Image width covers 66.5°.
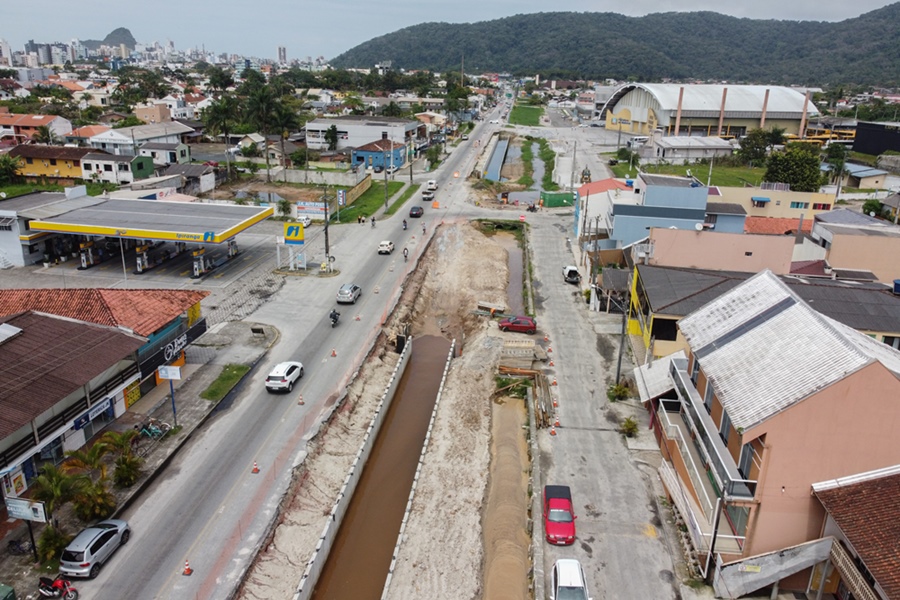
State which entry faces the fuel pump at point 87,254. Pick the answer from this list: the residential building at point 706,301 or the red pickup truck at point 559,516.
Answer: the residential building

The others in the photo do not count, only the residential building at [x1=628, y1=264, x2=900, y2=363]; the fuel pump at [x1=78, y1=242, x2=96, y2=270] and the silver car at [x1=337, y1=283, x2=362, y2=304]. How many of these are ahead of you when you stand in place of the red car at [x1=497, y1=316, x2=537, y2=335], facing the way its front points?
2

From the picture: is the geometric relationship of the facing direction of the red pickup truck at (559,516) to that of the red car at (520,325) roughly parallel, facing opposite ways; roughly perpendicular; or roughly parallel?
roughly perpendicular

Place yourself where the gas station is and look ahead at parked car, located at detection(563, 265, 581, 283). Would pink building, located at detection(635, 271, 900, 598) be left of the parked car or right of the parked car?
right

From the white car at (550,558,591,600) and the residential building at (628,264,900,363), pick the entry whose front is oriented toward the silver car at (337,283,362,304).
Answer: the residential building

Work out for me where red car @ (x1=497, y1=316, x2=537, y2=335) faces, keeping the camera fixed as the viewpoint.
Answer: facing to the left of the viewer

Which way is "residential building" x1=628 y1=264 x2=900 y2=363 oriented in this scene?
to the viewer's left

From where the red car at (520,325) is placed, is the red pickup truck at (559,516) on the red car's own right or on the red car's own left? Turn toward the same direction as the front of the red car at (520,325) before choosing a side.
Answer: on the red car's own left

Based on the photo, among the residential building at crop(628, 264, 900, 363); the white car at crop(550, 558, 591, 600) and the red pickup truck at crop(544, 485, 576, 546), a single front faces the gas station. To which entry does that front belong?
the residential building

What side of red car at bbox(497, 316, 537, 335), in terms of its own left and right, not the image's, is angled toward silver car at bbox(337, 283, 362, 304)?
front

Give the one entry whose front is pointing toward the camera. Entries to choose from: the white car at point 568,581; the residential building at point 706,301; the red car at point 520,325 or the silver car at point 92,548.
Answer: the white car
